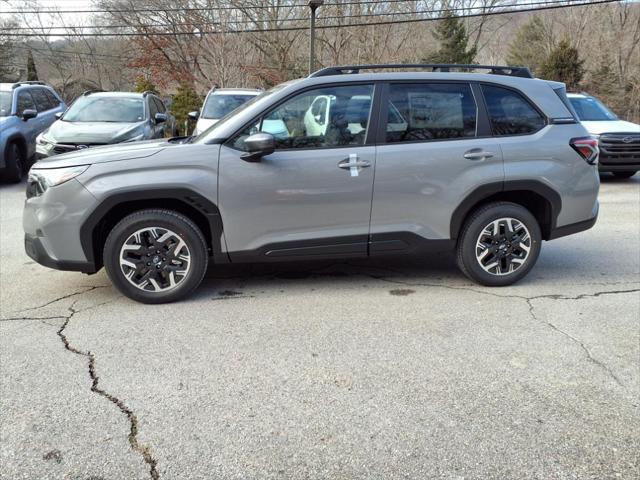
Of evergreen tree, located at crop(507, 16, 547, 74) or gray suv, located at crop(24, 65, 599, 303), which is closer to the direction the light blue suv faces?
the gray suv

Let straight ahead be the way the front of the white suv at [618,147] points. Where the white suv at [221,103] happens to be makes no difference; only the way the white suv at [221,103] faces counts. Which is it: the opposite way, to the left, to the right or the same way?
the same way

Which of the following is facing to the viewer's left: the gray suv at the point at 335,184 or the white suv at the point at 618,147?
the gray suv

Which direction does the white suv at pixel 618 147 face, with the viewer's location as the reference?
facing the viewer and to the right of the viewer

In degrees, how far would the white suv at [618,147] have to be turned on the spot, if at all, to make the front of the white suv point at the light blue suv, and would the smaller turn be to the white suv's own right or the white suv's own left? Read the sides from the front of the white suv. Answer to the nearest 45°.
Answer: approximately 90° to the white suv's own right

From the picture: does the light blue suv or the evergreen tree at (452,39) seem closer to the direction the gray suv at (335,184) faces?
the light blue suv

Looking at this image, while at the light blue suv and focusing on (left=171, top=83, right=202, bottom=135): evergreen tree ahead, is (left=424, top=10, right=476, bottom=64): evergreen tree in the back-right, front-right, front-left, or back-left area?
front-right

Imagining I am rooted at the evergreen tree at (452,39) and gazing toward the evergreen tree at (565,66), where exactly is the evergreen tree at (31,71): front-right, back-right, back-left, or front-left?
back-right

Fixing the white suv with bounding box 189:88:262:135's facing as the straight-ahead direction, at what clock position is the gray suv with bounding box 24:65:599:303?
The gray suv is roughly at 12 o'clock from the white suv.

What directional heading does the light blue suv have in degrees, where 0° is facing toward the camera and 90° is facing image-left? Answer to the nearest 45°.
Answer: approximately 45°

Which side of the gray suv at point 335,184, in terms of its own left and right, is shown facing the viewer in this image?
left

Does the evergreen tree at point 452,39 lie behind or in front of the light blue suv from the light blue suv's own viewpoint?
behind

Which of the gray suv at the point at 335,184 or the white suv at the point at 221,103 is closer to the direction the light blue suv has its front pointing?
the gray suv

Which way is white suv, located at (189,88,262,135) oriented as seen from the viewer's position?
toward the camera

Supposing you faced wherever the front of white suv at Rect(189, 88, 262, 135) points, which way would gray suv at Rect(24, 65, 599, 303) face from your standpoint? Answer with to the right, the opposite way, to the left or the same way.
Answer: to the right

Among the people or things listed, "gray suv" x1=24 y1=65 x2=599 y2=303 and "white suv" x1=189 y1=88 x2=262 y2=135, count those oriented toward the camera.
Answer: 1

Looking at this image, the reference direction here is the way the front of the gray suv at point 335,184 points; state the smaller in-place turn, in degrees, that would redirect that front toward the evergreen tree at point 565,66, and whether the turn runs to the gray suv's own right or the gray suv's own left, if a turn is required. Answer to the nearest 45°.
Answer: approximately 135° to the gray suv's own right

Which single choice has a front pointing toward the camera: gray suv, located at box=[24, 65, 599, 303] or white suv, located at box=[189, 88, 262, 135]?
the white suv

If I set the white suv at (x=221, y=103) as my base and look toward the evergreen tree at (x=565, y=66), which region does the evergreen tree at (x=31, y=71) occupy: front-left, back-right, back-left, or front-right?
front-left

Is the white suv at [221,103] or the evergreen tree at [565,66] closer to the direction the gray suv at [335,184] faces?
the white suv
